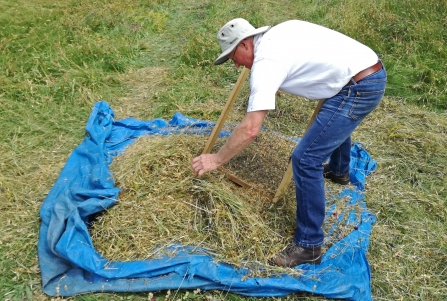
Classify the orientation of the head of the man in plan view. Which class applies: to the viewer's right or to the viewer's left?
to the viewer's left

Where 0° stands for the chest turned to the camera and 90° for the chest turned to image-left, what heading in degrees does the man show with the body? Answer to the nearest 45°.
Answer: approximately 90°
